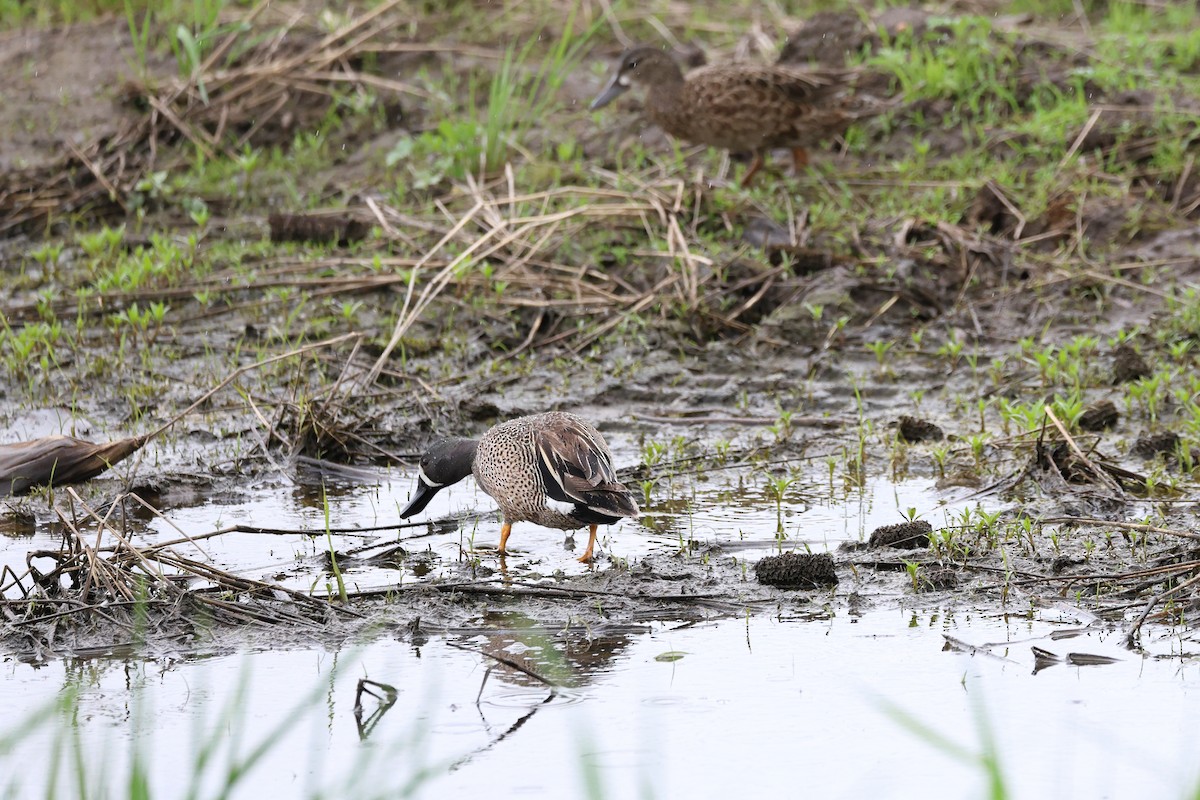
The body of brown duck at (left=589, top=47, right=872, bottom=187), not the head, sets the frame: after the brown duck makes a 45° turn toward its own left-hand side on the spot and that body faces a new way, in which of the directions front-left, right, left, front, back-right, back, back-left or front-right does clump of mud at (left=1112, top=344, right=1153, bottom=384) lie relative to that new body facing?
left

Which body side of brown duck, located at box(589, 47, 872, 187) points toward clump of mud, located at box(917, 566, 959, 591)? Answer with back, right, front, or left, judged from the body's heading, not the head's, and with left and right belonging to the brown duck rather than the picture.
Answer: left

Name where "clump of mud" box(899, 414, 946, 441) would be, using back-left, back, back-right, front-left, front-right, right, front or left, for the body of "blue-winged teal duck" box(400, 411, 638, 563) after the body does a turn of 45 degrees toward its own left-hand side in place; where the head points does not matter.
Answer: back

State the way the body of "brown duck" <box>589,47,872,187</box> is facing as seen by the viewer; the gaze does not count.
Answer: to the viewer's left

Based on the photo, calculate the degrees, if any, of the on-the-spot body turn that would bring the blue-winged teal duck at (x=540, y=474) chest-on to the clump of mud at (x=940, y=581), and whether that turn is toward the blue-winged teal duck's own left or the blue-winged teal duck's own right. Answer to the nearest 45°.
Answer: approximately 180°

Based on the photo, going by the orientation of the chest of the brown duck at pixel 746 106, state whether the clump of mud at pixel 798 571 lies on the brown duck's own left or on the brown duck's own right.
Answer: on the brown duck's own left

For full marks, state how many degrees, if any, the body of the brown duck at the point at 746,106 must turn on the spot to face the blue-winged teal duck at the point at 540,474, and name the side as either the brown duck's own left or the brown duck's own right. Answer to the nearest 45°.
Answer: approximately 90° to the brown duck's own left

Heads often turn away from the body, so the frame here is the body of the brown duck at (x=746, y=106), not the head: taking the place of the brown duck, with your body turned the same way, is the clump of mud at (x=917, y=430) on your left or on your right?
on your left

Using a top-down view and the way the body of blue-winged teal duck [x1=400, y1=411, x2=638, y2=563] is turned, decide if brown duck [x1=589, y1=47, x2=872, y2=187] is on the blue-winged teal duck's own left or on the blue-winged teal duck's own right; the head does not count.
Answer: on the blue-winged teal duck's own right

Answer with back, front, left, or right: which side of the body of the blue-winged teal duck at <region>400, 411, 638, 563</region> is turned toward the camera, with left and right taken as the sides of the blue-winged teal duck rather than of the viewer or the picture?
left

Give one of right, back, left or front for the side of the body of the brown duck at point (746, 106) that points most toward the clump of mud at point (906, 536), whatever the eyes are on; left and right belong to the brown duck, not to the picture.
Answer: left

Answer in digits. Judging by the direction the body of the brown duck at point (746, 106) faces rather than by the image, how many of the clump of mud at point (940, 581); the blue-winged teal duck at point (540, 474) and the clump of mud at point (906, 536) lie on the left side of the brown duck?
3
